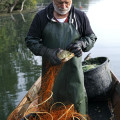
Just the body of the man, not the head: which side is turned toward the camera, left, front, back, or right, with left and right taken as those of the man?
front
